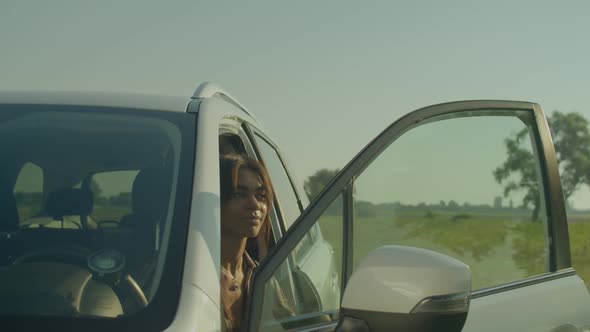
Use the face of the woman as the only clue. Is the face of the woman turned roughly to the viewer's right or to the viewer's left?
to the viewer's right

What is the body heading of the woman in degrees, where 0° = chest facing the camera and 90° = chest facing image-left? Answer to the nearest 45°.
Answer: approximately 315°
